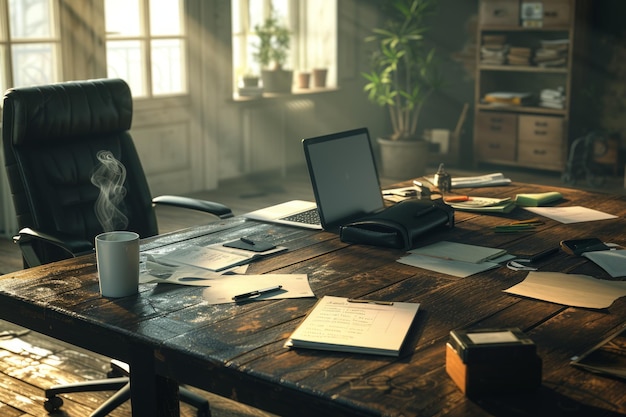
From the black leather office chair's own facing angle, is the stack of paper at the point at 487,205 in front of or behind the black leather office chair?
in front

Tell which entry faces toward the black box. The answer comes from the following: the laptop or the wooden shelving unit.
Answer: the wooden shelving unit

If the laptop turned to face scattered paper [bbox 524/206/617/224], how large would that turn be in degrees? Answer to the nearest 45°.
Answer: approximately 135° to its right

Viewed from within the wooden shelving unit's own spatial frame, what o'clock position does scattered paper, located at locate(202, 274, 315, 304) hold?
The scattered paper is roughly at 12 o'clock from the wooden shelving unit.

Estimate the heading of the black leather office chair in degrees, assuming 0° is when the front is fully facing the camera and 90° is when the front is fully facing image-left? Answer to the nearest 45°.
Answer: approximately 315°

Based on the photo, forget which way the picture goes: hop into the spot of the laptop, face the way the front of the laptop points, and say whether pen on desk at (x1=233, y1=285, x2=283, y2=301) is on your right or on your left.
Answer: on your left

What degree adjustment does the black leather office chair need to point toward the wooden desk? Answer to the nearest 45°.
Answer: approximately 45° to its right

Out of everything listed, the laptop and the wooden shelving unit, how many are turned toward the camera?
1

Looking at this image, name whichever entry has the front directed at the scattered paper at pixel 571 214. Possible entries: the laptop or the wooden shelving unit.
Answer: the wooden shelving unit

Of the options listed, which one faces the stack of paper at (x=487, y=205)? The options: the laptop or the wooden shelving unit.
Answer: the wooden shelving unit

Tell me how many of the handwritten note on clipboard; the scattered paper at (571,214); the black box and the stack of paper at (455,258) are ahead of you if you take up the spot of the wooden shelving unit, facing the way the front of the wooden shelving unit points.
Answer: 4

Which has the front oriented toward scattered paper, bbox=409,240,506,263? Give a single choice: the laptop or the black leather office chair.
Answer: the black leather office chair

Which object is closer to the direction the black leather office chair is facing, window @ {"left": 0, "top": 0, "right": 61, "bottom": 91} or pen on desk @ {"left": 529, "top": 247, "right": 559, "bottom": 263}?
the pen on desk
